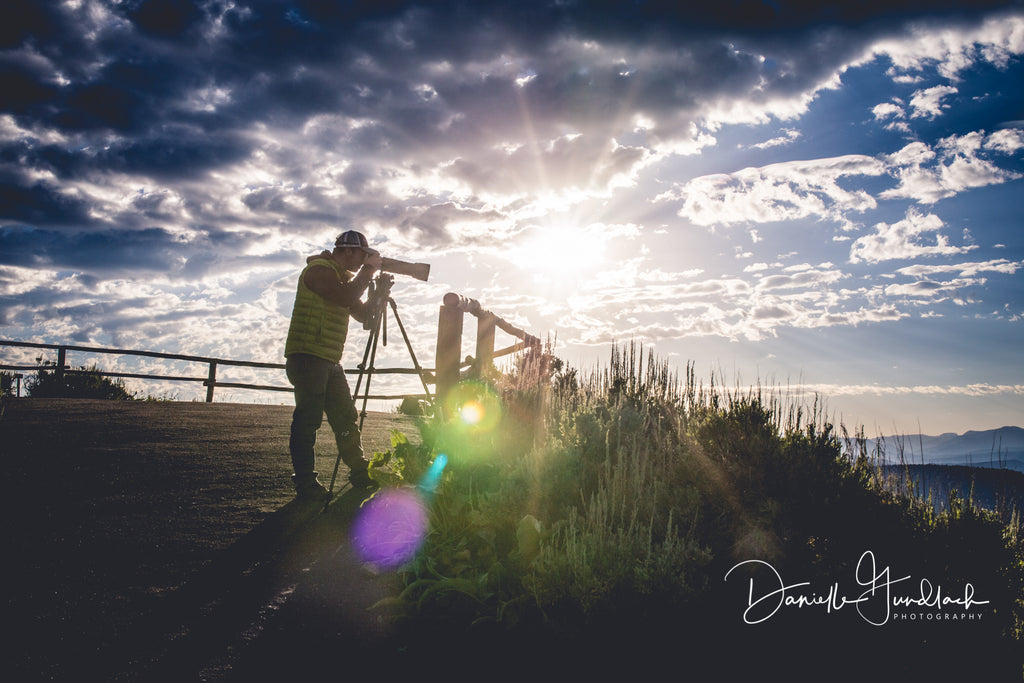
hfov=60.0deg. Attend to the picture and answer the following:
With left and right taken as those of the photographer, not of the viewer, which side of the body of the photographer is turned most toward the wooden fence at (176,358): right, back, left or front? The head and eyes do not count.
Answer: left

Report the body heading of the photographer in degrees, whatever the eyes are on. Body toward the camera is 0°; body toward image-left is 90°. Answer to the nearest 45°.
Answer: approximately 270°

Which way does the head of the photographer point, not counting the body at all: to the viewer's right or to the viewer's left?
to the viewer's right

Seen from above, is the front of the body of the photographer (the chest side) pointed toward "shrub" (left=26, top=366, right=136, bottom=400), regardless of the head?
no

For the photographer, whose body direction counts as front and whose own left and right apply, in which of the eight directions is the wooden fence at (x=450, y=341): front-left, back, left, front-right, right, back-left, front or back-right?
front-left

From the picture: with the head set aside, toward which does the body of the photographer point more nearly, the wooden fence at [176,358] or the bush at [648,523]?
the bush

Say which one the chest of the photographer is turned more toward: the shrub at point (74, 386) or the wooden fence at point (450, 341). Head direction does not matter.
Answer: the wooden fence

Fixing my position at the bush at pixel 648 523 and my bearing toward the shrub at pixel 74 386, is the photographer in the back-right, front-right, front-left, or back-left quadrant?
front-left
